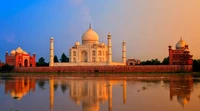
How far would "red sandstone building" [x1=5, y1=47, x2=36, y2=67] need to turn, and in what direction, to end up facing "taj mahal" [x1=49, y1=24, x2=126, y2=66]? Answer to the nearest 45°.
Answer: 0° — it already faces it

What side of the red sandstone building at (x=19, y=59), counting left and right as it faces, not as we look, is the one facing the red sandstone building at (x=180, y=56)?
front

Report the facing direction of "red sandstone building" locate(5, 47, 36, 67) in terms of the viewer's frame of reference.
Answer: facing the viewer and to the right of the viewer
